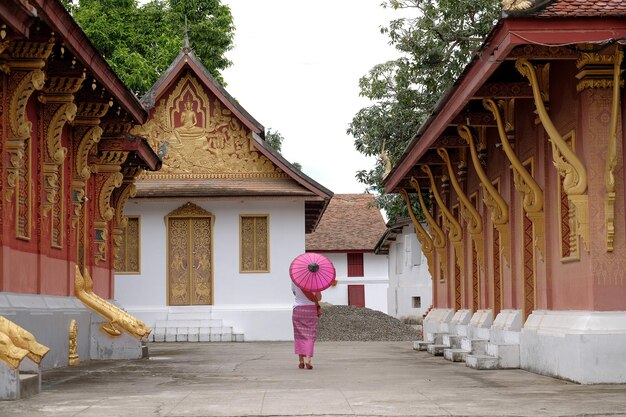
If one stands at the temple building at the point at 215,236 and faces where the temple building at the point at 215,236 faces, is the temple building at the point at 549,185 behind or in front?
in front

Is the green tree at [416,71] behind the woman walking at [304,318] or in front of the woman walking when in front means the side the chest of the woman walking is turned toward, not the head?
in front

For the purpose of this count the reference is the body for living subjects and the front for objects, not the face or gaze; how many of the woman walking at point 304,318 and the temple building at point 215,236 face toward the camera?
1

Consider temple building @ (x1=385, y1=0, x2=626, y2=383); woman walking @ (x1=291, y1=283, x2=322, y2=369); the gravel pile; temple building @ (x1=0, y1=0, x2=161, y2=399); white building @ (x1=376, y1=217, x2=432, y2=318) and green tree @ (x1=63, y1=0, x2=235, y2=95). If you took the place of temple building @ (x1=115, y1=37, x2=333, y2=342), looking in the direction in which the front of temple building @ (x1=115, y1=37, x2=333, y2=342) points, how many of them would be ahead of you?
3

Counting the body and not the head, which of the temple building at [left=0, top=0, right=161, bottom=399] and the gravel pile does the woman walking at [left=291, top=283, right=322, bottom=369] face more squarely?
the gravel pile

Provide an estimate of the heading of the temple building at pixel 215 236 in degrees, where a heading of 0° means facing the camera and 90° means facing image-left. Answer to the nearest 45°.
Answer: approximately 0°

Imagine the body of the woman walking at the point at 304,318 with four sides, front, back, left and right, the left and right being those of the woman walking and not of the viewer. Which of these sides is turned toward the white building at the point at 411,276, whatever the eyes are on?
front

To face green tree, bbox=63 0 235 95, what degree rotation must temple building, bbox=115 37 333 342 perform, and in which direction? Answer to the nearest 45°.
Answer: approximately 180°

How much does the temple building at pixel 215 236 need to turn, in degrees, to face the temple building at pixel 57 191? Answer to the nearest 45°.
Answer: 0° — it already faces it

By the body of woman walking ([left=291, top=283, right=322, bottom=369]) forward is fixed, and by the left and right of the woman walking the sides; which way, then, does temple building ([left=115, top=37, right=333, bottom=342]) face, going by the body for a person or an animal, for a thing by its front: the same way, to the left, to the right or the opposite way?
the opposite way

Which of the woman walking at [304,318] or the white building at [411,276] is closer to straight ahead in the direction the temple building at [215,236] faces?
the woman walking

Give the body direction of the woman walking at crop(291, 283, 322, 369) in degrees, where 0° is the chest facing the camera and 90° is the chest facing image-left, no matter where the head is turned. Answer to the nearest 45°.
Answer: approximately 180°

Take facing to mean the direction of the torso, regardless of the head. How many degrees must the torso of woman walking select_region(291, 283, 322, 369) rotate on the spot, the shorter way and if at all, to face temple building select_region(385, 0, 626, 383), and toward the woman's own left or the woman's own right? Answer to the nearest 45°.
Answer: approximately 135° to the woman's own right

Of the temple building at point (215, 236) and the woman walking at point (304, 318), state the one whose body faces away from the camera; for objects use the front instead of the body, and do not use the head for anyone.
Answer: the woman walking
